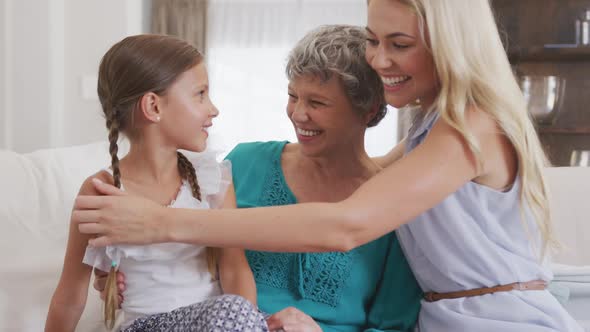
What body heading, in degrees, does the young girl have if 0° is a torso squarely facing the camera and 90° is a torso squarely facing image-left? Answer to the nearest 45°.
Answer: approximately 315°

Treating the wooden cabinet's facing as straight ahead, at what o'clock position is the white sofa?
The white sofa is roughly at 1 o'clock from the wooden cabinet.

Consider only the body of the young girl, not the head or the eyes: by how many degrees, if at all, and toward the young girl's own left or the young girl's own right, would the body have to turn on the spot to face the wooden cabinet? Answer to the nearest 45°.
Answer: approximately 90° to the young girl's own left

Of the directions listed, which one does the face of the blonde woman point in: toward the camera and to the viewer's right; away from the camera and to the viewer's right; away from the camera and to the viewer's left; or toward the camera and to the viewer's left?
toward the camera and to the viewer's left

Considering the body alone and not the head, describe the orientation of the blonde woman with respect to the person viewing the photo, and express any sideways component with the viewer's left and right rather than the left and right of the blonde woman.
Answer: facing to the left of the viewer

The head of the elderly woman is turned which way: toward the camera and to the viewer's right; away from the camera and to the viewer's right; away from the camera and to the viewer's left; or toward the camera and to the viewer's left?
toward the camera and to the viewer's left

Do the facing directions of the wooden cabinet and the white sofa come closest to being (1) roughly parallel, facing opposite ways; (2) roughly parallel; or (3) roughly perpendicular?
roughly parallel

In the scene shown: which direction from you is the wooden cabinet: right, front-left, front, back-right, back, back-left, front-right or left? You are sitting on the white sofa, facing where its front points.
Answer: back-left

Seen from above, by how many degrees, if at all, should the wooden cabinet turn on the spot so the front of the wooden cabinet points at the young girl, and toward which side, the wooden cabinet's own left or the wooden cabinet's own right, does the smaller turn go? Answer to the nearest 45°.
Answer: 0° — it already faces them

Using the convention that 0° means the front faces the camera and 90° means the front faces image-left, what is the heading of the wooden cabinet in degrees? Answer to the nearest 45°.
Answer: approximately 0°

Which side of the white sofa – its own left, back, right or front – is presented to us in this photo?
front

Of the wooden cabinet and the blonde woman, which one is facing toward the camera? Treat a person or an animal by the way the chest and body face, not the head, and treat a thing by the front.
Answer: the wooden cabinet
